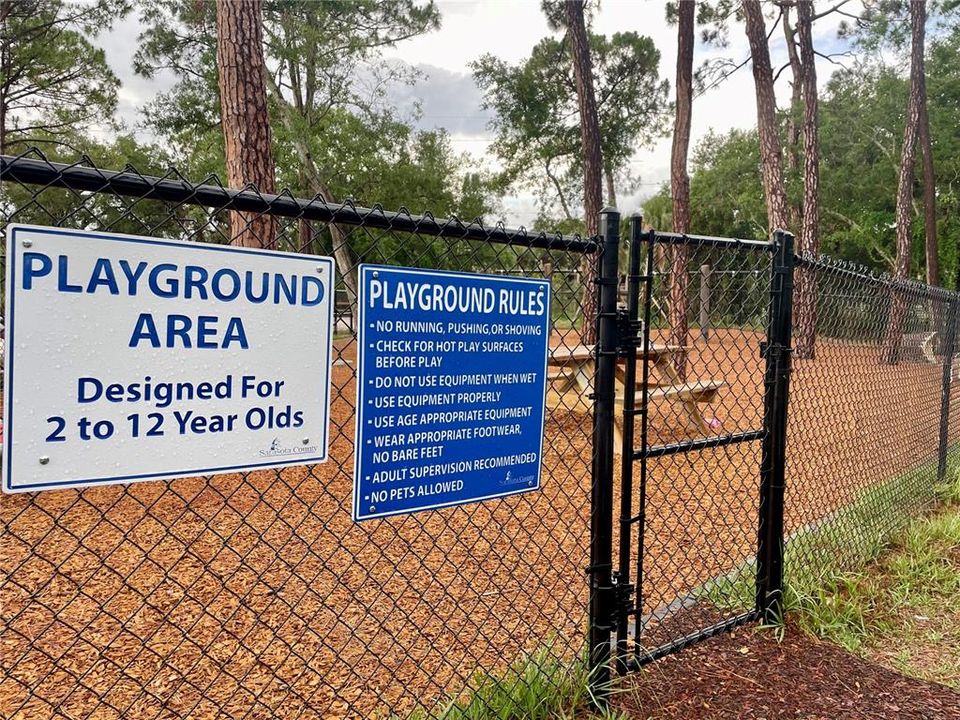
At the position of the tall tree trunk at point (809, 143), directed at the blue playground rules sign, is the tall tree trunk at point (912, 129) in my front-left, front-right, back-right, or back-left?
back-left

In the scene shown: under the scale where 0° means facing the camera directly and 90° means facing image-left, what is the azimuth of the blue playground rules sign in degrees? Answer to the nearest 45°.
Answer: approximately 315°

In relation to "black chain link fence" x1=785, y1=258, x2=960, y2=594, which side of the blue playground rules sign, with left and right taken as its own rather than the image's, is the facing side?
left

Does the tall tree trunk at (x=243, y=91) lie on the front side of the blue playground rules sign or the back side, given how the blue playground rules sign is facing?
on the back side

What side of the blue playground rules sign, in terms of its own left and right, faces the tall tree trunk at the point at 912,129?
left

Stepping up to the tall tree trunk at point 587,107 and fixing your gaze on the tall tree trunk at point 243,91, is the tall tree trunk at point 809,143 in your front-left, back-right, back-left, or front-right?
back-left

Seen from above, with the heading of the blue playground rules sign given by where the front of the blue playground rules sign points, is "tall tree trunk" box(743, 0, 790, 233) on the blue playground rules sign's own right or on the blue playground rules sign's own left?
on the blue playground rules sign's own left
